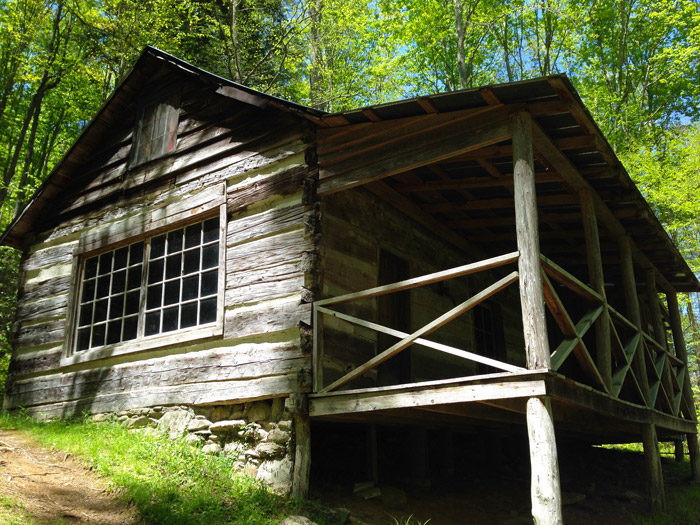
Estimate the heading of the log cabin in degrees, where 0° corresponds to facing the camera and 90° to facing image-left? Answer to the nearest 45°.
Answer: approximately 315°
